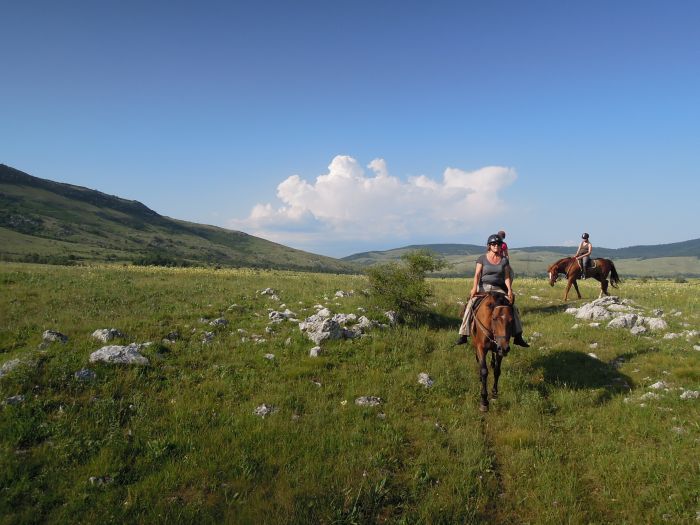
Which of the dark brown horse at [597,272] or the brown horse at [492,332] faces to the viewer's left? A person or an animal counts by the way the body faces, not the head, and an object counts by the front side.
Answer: the dark brown horse

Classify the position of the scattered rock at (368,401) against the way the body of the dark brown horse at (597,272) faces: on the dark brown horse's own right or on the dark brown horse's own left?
on the dark brown horse's own left

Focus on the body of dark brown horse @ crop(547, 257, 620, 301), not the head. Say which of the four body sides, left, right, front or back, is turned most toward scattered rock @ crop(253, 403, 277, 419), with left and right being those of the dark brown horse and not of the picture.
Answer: left

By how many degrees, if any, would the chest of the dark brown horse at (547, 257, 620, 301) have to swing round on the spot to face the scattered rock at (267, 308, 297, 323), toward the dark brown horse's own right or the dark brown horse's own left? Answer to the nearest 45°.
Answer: approximately 45° to the dark brown horse's own left

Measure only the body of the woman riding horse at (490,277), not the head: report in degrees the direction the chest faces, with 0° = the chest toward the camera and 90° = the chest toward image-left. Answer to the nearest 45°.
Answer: approximately 0°

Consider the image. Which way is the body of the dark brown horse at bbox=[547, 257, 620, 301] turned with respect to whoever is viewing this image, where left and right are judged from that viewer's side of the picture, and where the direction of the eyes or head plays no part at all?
facing to the left of the viewer

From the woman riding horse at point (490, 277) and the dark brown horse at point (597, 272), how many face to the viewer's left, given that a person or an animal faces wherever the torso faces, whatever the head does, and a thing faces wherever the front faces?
1

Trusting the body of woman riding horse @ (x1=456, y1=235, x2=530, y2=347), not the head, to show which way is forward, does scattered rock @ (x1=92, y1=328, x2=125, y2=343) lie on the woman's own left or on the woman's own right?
on the woman's own right

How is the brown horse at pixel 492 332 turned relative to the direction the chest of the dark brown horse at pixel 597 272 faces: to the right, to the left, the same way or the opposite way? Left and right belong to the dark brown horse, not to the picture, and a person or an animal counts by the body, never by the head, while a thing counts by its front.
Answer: to the left
